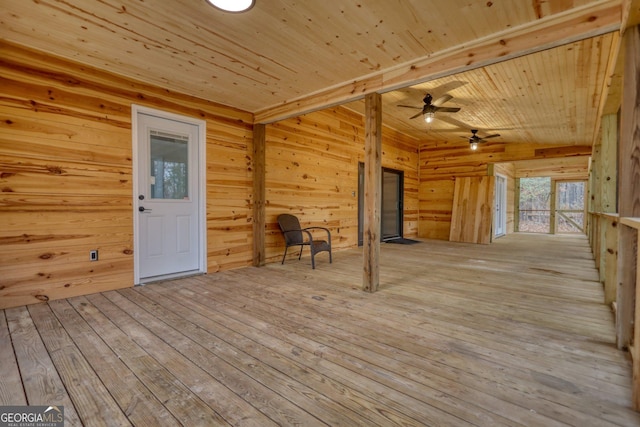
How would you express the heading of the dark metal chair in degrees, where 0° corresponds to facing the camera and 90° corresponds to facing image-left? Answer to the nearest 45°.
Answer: approximately 315°

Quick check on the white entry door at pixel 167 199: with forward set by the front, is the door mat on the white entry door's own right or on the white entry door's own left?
on the white entry door's own left

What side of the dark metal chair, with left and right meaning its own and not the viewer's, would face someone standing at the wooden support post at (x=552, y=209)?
left

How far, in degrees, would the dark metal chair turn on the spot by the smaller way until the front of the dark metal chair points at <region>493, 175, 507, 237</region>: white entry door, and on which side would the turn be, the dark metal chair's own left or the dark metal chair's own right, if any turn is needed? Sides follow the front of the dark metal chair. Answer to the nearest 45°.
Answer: approximately 90° to the dark metal chair's own left

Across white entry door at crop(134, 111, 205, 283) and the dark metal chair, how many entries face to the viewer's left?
0

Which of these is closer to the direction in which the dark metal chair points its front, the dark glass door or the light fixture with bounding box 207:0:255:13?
the light fixture

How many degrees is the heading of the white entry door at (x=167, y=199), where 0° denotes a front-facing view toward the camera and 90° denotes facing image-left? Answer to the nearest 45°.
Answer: approximately 315°

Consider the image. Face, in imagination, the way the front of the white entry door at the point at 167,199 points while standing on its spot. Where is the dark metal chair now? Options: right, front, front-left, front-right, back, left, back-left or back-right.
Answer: front-left

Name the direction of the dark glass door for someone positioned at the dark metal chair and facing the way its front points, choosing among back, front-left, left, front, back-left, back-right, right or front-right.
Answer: left

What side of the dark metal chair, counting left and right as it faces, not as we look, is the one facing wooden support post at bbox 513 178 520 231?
left
